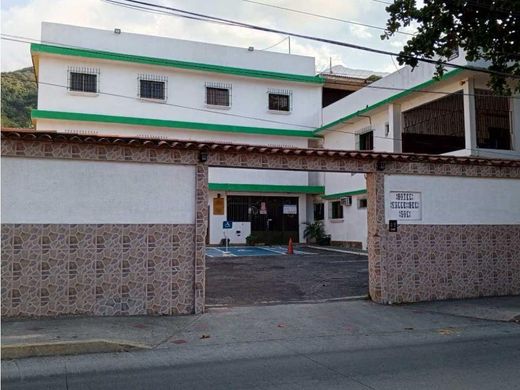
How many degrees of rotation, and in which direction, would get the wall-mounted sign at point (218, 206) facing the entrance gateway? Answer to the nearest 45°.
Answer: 0° — it already faces it

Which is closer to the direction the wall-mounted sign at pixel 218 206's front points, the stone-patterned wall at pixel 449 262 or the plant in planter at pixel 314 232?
the stone-patterned wall

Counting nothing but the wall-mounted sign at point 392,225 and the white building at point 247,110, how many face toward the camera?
2

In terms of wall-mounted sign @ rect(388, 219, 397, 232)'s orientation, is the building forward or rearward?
rearward

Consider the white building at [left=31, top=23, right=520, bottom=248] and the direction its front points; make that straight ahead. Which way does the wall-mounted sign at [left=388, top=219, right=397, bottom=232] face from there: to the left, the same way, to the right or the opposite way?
the same way

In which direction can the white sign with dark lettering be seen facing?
toward the camera

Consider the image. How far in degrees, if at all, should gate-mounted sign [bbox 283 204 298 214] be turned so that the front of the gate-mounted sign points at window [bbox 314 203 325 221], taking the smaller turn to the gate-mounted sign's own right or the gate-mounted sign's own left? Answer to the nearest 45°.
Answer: approximately 135° to the gate-mounted sign's own left

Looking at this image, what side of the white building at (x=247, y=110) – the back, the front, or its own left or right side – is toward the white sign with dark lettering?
front

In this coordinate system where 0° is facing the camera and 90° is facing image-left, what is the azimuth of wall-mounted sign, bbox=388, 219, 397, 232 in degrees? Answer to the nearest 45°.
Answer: approximately 0°

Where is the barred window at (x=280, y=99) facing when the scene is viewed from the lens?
facing the viewer

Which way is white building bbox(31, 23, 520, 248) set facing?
toward the camera

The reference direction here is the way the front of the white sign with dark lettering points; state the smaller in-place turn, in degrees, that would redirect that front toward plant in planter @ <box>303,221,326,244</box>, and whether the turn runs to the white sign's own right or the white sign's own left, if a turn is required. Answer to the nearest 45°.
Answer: approximately 180°

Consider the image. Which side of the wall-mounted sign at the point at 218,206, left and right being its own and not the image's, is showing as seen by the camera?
front

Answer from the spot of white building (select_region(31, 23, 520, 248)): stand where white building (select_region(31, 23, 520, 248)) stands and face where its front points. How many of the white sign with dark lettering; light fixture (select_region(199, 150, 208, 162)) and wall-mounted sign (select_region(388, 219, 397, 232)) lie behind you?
0

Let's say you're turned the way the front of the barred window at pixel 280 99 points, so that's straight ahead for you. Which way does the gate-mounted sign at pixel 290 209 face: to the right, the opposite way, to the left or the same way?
the same way

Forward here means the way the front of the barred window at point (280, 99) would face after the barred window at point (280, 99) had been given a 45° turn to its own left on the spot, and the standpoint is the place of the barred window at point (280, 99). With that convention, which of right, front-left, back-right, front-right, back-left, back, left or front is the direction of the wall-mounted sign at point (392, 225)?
front-right
